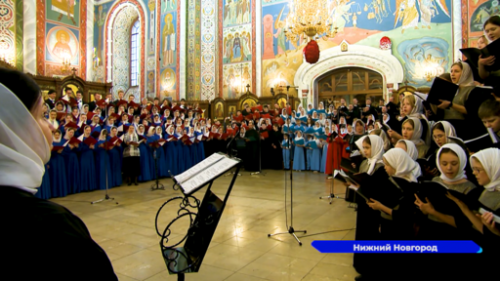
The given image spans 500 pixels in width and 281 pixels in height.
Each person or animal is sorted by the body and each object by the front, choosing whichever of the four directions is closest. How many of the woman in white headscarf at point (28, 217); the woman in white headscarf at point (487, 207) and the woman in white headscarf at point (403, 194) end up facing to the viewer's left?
2

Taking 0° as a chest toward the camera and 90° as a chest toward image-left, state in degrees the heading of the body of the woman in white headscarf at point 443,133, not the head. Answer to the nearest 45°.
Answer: approximately 45°

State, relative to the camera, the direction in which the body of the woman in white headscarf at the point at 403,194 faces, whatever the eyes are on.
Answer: to the viewer's left

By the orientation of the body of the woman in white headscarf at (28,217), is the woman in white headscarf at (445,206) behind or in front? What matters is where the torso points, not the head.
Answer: in front

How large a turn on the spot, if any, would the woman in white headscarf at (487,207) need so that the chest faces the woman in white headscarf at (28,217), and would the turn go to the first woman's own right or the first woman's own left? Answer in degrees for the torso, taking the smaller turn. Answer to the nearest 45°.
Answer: approximately 45° to the first woman's own left

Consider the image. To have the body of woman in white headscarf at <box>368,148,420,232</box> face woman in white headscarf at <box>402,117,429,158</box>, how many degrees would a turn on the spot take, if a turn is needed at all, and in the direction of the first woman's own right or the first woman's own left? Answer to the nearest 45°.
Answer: approximately 90° to the first woman's own right

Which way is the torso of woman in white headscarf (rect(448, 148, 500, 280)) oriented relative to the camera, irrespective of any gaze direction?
to the viewer's left

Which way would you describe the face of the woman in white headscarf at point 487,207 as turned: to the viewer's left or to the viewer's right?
to the viewer's left

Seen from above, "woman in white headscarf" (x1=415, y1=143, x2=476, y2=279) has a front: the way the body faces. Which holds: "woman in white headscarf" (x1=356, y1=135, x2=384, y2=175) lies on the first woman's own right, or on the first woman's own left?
on the first woman's own right

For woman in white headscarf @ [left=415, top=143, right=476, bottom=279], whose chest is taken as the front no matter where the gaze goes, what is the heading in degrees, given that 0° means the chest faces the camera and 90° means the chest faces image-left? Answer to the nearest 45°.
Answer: approximately 45°

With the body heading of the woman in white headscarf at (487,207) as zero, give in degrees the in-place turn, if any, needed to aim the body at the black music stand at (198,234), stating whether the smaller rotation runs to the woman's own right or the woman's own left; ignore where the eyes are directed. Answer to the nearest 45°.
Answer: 0° — they already face it
